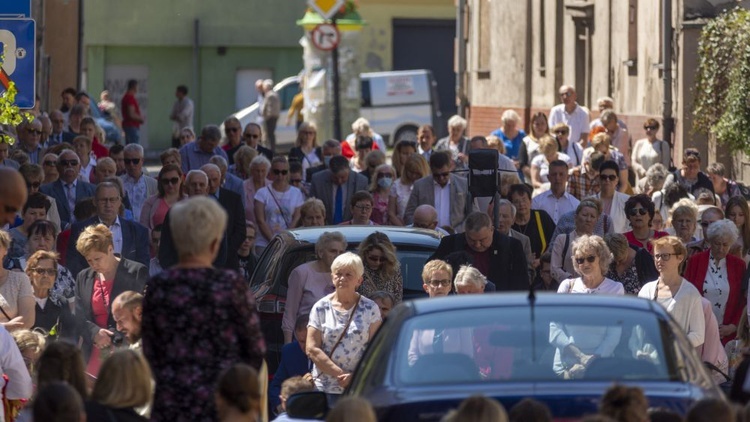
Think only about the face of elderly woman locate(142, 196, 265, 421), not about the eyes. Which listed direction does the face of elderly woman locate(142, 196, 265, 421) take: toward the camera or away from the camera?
away from the camera

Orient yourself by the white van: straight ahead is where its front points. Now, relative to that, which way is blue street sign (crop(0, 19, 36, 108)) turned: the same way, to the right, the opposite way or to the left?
to the left

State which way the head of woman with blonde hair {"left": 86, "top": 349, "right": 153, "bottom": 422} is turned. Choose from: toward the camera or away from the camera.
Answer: away from the camera

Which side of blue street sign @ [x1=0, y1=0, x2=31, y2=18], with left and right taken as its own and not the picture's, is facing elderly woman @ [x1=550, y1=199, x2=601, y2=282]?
left

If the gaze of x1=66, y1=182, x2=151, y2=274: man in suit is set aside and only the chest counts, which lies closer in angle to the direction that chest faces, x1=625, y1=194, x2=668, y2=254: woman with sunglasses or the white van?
the woman with sunglasses

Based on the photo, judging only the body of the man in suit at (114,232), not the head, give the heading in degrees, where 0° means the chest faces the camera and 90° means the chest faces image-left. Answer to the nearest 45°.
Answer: approximately 0°

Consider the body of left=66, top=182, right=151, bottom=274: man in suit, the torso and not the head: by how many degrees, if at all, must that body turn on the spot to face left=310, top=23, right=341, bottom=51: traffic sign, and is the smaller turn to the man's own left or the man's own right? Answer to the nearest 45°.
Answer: approximately 180°

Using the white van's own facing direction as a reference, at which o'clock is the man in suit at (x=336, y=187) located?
The man in suit is roughly at 9 o'clock from the white van.
